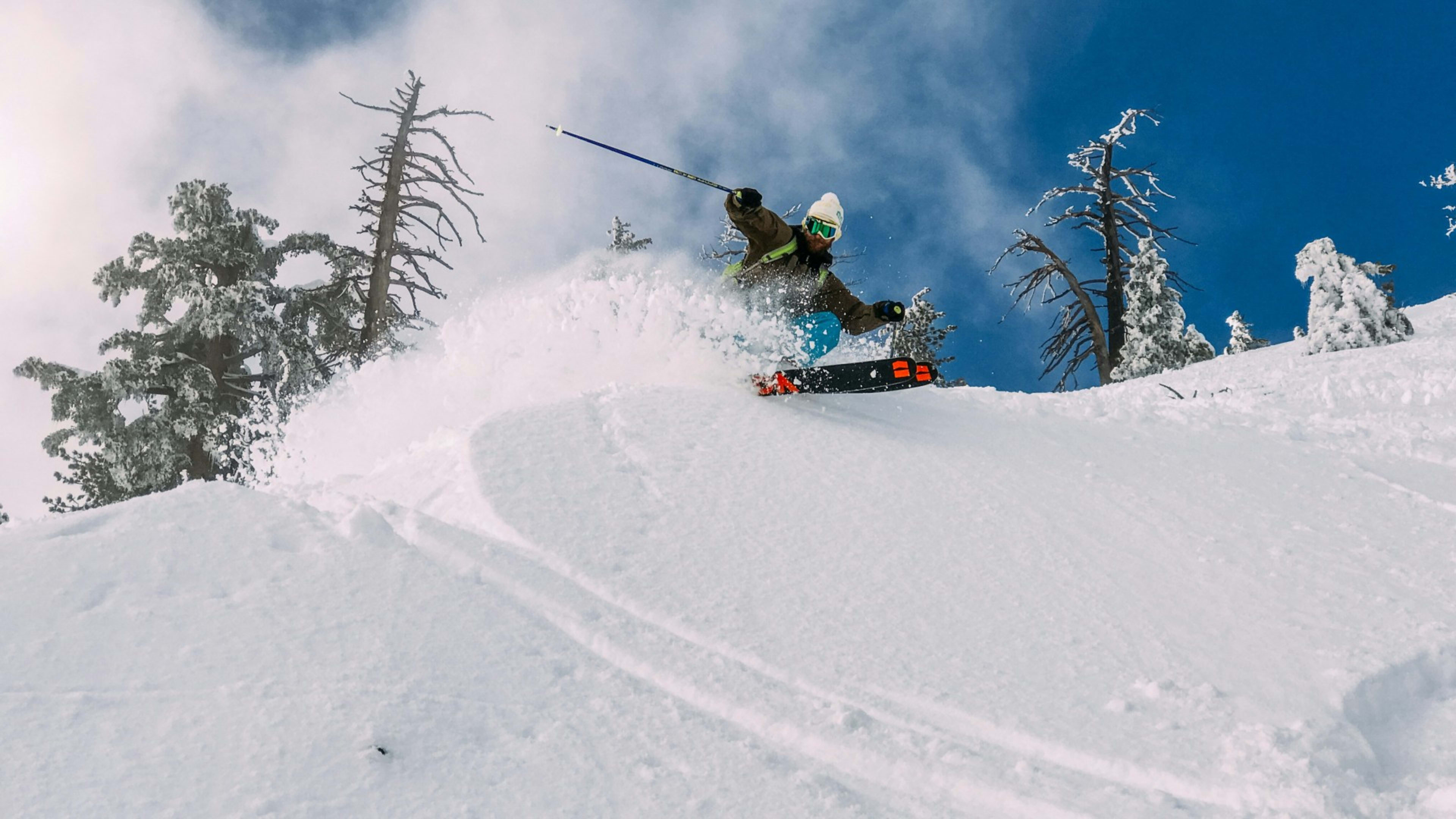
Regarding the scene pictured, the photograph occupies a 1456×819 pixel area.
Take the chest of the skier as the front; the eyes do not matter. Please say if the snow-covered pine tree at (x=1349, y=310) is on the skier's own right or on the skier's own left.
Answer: on the skier's own left

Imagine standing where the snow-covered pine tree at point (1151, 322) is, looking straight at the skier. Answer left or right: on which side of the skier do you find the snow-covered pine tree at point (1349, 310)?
left

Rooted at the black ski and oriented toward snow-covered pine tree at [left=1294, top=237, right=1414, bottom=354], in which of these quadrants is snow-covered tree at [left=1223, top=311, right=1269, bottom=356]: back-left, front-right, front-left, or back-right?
front-left

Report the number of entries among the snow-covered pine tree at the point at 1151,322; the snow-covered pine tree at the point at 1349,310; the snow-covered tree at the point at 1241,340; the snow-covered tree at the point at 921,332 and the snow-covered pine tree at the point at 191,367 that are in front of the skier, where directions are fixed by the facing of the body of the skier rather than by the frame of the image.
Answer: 0

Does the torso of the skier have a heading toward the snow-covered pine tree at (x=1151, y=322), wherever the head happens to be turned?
no

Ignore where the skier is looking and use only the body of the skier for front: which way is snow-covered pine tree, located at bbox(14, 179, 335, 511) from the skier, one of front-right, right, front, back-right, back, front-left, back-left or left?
back-right

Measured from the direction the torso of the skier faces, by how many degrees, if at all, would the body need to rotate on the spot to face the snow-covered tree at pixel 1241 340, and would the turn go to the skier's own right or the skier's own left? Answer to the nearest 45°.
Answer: approximately 135° to the skier's own left

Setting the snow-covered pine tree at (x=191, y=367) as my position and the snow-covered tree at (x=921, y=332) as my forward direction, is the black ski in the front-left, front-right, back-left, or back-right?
front-right

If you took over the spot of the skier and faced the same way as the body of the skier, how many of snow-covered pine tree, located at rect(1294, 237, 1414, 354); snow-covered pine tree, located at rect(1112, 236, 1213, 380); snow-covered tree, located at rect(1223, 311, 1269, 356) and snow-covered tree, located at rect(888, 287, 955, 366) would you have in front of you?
0

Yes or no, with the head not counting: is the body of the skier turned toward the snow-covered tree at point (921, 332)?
no

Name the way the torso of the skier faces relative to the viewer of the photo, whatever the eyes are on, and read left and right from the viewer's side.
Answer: facing the viewer
